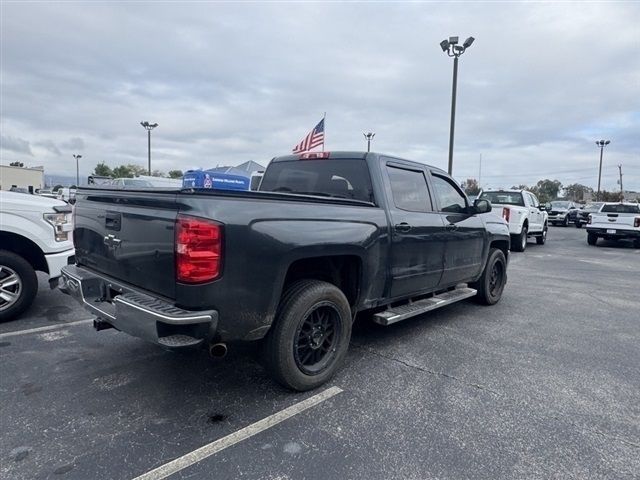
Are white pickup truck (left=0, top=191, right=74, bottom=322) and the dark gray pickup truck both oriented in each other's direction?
no

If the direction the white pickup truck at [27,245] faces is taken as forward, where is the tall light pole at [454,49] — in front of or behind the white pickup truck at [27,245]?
in front

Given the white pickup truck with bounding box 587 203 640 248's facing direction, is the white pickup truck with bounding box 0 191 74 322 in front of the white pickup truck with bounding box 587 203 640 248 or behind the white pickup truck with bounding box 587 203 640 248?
behind

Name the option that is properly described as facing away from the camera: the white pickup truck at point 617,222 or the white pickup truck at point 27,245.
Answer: the white pickup truck at point 617,222

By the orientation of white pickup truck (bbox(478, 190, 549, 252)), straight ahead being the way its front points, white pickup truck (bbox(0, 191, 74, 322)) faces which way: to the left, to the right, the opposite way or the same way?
the same way

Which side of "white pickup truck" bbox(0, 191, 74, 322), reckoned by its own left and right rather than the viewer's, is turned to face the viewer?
right

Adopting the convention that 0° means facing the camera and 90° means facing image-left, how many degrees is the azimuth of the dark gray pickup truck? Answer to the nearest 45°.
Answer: approximately 225°

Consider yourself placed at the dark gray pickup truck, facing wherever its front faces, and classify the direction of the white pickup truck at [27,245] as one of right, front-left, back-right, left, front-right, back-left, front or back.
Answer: left

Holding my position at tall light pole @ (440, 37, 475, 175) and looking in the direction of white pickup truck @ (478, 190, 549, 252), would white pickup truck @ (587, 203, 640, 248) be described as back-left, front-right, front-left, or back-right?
front-left

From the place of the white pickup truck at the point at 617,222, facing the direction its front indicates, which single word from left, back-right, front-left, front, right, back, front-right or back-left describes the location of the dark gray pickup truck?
back

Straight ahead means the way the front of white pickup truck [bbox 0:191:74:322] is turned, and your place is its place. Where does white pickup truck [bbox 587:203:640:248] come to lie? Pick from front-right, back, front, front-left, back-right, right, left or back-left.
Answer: front

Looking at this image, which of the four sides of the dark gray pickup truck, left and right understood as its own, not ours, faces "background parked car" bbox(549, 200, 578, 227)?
front

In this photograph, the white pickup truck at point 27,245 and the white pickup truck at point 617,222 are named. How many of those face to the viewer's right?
1

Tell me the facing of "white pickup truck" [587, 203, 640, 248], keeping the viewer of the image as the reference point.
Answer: facing away from the viewer

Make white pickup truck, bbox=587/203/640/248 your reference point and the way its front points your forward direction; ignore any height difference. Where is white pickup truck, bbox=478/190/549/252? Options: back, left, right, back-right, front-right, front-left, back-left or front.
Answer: back-left

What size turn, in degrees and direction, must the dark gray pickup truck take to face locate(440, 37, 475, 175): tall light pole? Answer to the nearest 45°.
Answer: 0° — it already faces it
